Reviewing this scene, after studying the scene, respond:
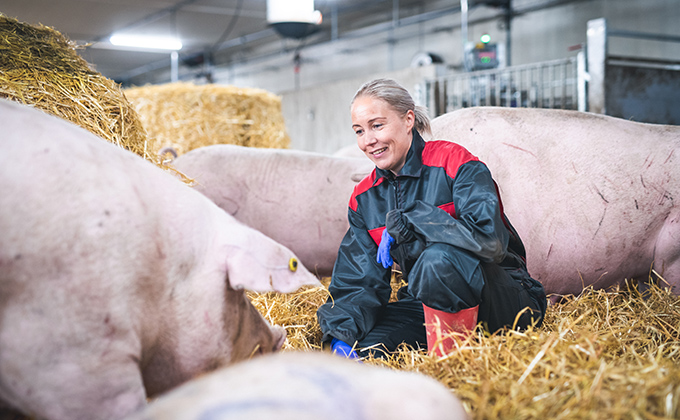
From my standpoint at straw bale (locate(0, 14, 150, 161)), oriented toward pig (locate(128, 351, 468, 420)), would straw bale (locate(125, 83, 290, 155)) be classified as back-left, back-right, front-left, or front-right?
back-left

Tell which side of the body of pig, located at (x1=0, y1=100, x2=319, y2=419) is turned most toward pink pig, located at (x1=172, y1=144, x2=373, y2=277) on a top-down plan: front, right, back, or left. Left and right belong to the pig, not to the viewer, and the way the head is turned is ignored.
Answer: left

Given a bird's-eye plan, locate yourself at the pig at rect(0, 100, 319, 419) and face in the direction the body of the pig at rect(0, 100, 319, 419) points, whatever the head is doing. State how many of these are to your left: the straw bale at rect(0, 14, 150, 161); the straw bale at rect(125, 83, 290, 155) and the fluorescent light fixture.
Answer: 3

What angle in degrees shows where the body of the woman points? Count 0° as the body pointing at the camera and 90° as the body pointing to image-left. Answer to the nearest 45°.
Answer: approximately 45°

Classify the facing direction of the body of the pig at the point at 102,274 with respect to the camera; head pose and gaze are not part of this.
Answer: to the viewer's right

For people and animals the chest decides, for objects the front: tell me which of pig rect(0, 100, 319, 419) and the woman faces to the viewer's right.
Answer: the pig

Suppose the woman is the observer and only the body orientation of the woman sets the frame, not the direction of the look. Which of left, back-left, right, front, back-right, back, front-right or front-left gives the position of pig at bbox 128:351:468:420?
front-left

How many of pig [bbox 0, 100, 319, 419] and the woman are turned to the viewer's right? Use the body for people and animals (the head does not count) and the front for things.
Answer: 1

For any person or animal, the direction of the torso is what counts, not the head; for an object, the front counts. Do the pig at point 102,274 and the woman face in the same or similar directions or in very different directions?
very different directions

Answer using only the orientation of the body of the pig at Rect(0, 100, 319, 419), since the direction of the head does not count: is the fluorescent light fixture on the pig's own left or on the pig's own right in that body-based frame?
on the pig's own left

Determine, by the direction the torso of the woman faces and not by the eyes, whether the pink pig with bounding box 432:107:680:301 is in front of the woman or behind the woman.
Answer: behind

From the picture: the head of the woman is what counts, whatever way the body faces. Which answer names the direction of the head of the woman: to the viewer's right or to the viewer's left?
to the viewer's left

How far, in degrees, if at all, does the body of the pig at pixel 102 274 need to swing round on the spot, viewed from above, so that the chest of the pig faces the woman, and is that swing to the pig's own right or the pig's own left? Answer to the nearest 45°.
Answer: approximately 45° to the pig's own left

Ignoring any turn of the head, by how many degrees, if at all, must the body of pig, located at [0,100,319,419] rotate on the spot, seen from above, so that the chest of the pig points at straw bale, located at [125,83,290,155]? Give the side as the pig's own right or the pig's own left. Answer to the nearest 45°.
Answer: approximately 90° to the pig's own left
